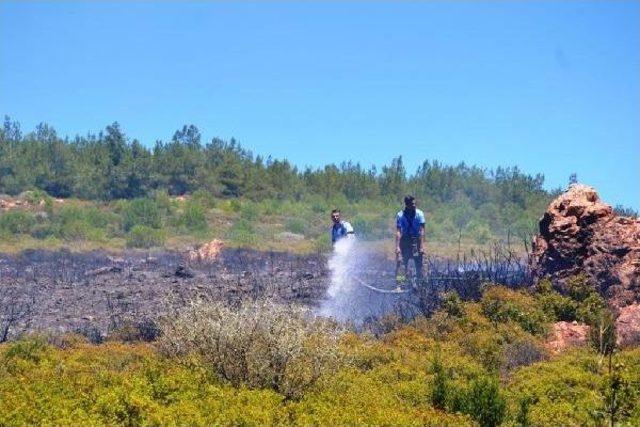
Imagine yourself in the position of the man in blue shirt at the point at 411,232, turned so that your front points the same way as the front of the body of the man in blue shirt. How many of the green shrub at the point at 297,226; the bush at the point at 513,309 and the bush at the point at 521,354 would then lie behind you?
1

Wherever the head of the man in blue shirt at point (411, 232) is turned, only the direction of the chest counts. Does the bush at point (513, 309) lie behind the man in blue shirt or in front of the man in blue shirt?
in front

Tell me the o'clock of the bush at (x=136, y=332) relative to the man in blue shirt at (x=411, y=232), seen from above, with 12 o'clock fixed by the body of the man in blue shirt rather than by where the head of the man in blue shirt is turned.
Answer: The bush is roughly at 2 o'clock from the man in blue shirt.

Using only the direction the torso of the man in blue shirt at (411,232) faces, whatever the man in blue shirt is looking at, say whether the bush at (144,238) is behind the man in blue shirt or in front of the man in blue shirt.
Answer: behind

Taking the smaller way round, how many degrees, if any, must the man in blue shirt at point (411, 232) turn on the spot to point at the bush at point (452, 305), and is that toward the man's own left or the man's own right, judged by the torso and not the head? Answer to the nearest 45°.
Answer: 0° — they already face it

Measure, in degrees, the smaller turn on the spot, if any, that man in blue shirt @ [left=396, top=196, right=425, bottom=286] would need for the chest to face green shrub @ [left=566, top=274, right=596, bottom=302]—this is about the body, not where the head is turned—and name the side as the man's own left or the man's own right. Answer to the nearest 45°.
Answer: approximately 45° to the man's own left

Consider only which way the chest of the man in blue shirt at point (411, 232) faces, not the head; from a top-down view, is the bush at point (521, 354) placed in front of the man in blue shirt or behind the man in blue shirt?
in front

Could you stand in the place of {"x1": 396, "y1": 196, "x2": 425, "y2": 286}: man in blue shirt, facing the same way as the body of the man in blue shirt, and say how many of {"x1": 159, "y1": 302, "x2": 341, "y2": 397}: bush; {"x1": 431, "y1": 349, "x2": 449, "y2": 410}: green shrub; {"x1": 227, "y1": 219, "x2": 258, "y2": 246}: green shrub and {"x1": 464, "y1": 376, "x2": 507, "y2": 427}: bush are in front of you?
3

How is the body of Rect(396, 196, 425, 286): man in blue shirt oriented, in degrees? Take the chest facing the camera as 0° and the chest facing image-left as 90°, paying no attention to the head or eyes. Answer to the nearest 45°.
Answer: approximately 0°

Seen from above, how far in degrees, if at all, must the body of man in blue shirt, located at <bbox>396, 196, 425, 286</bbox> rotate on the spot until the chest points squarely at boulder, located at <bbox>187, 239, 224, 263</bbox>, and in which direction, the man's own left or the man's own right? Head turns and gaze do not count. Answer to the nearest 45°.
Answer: approximately 135° to the man's own right

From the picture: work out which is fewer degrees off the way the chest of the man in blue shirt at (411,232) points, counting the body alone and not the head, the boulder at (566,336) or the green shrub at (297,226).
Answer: the boulder

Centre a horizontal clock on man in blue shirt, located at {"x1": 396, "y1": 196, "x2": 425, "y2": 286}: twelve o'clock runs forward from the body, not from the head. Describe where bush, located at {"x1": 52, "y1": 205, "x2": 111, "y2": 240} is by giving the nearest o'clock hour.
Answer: The bush is roughly at 5 o'clock from the man in blue shirt.

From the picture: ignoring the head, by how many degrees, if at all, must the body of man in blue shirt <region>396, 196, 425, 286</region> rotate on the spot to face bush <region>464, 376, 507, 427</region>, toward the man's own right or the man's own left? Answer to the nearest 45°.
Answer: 0° — they already face it

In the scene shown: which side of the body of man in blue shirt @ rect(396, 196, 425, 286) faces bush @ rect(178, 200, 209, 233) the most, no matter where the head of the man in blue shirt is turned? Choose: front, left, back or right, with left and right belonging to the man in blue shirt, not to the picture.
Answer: back
